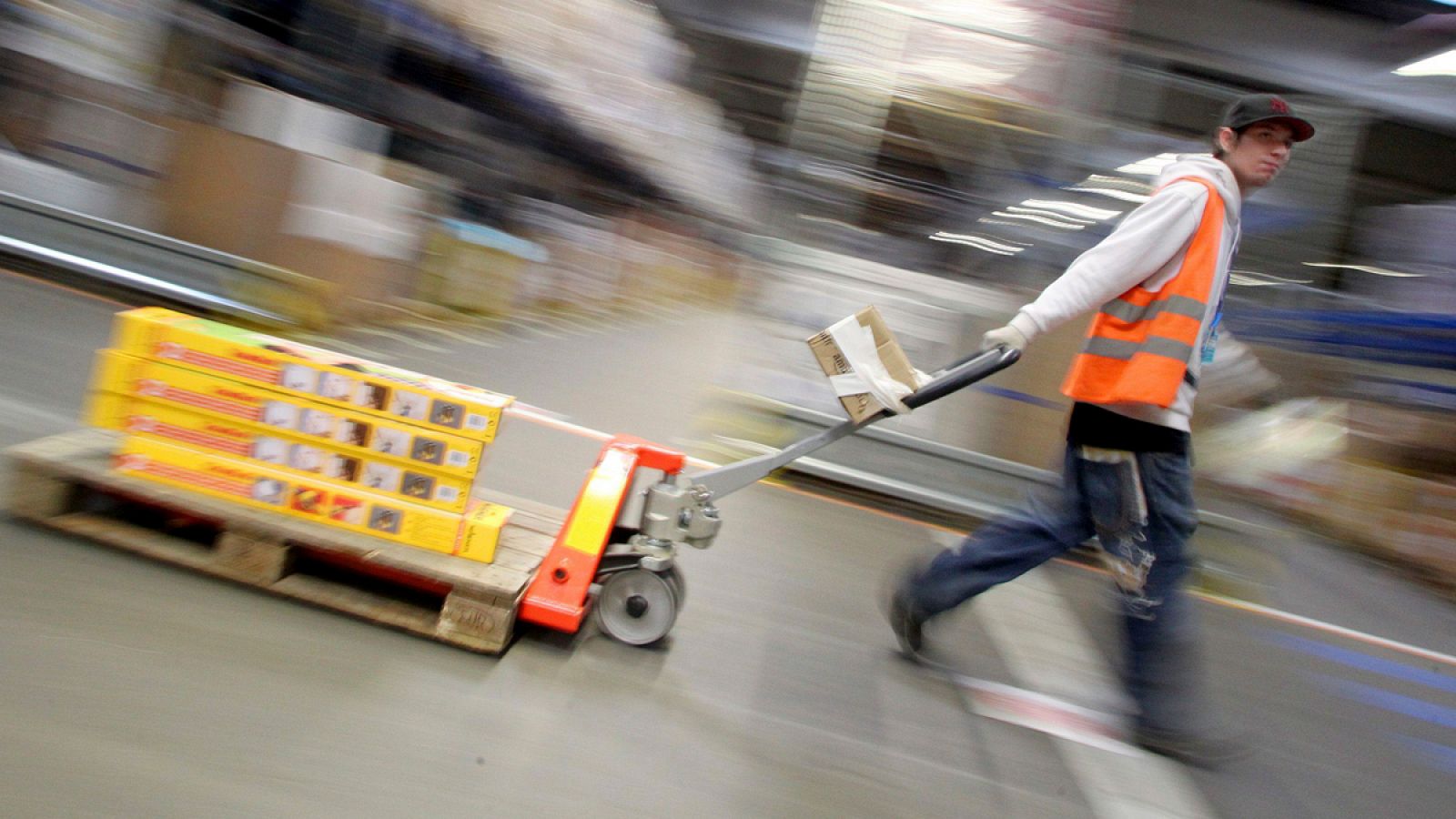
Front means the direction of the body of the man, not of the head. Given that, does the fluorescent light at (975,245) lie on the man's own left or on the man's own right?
on the man's own left

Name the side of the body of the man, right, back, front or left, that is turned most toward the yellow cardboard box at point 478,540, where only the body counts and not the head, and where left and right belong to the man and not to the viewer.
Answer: back

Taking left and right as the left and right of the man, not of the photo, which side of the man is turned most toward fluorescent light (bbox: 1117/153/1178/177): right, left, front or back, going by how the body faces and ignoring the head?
left

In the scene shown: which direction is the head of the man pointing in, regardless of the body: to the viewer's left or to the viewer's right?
to the viewer's right

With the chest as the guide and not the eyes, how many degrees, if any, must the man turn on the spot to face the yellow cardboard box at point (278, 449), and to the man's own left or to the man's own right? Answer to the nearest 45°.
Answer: approximately 180°

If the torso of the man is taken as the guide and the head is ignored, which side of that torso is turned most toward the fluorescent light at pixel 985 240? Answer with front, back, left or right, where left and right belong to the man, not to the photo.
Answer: left

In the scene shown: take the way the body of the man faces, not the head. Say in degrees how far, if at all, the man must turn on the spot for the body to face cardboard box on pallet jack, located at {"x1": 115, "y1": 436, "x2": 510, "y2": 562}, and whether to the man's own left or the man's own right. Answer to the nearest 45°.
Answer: approximately 180°

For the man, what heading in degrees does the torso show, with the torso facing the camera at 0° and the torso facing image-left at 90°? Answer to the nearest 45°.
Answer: approximately 270°

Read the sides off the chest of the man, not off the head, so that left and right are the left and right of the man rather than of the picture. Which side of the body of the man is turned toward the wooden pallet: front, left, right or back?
back
